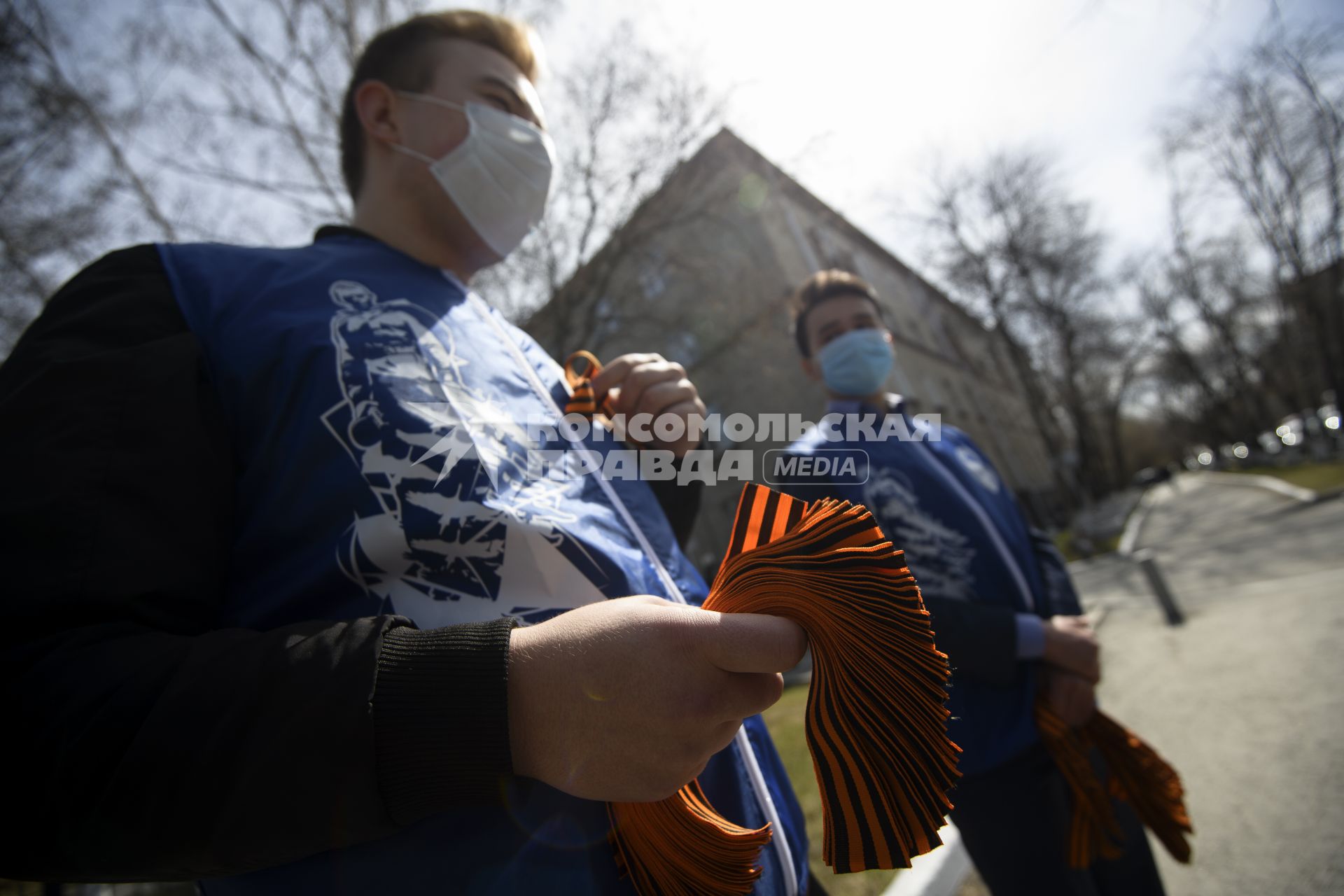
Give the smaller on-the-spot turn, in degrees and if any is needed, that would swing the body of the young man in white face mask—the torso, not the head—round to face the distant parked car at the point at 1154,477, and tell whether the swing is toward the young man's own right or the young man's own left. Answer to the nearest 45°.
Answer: approximately 90° to the young man's own left

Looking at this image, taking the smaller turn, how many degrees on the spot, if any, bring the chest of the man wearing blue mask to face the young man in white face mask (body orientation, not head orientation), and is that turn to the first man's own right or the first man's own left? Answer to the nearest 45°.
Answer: approximately 90° to the first man's own right

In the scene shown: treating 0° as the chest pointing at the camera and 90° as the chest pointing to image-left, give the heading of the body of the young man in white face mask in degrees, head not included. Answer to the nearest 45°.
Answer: approximately 315°

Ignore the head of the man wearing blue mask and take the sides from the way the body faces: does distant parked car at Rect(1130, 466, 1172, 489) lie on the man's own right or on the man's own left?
on the man's own left

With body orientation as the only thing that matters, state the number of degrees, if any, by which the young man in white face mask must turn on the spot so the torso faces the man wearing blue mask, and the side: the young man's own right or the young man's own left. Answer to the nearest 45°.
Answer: approximately 45° to the young man's own left

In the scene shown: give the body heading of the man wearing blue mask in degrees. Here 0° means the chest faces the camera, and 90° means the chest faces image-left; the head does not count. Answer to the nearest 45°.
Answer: approximately 315°

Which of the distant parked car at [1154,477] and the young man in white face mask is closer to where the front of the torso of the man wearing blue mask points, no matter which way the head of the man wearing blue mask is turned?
the young man in white face mask

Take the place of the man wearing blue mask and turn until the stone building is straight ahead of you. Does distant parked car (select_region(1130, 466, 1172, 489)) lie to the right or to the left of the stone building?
right

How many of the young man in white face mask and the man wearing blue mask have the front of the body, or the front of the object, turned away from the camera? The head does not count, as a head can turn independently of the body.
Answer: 0
